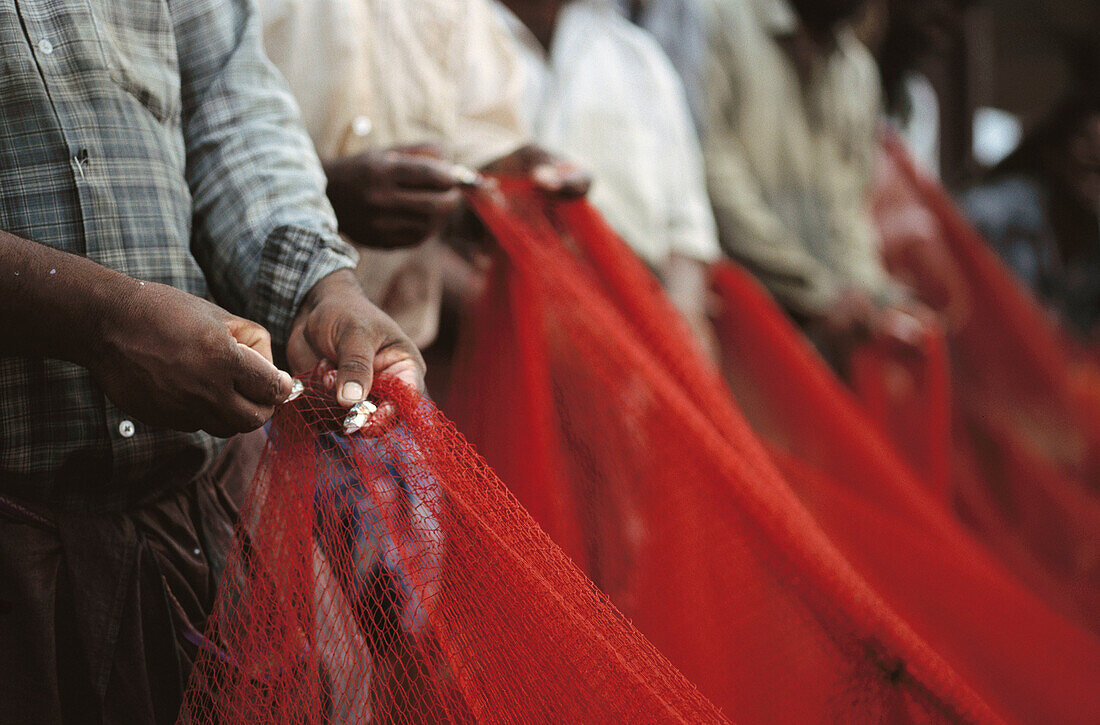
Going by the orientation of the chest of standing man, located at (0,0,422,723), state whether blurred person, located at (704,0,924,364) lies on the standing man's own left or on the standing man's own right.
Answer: on the standing man's own left

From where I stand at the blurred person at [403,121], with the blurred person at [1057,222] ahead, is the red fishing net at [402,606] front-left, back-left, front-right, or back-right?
back-right

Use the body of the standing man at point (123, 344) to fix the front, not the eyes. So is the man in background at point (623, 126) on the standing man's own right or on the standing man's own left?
on the standing man's own left

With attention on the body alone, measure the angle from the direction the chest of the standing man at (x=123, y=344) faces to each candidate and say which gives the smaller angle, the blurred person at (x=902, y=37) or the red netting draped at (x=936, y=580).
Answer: the red netting draped

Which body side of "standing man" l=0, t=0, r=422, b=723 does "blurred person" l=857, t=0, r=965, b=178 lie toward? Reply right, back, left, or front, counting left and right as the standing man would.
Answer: left

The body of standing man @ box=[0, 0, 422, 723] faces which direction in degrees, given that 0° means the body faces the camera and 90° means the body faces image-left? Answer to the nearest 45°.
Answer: approximately 315°

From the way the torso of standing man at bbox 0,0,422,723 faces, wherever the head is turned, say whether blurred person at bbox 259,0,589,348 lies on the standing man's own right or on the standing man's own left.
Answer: on the standing man's own left

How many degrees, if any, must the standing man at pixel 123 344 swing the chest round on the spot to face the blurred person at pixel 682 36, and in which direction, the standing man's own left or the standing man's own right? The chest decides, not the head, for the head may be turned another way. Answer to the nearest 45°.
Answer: approximately 90° to the standing man's own left

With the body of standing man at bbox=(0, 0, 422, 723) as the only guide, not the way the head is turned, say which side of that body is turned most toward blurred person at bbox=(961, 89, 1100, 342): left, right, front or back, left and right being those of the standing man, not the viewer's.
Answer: left

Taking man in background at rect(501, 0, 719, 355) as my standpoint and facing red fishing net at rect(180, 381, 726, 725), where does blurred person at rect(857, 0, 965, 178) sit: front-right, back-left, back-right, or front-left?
back-left

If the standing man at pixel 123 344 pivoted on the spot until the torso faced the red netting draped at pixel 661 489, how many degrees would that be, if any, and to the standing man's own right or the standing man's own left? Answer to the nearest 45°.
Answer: approximately 45° to the standing man's own left
